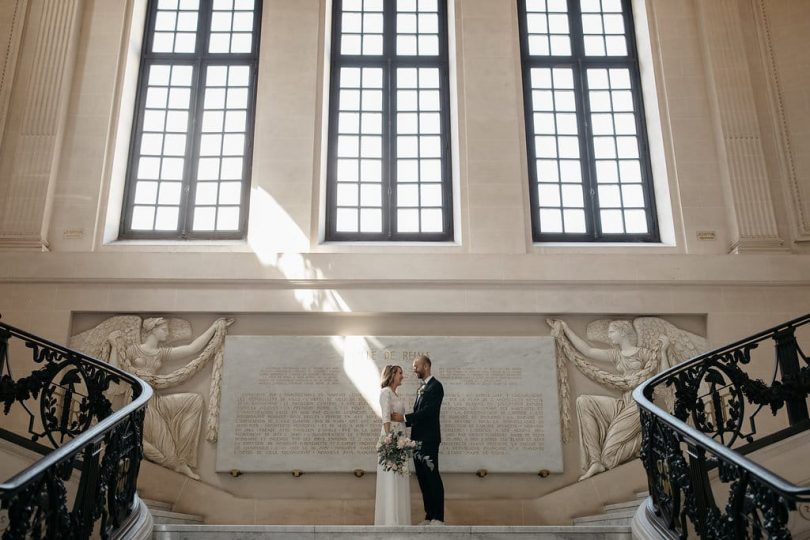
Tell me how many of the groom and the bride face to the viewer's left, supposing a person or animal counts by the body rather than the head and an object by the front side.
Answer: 1

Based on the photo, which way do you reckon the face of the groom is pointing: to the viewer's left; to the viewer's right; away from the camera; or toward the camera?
to the viewer's left

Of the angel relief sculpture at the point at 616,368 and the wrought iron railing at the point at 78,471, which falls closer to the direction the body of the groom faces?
the wrought iron railing

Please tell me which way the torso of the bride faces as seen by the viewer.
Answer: to the viewer's right

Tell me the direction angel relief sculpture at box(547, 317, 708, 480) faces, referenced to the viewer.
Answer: facing the viewer and to the left of the viewer

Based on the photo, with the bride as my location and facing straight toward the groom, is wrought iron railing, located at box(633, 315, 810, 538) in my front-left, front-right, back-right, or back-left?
front-right

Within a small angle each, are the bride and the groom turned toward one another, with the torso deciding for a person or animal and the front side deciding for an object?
yes

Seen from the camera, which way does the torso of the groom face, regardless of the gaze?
to the viewer's left

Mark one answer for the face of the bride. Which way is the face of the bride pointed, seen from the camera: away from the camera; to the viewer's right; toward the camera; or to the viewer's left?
to the viewer's right

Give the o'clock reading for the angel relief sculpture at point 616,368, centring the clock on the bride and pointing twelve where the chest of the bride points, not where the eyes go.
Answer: The angel relief sculpture is roughly at 11 o'clock from the bride.

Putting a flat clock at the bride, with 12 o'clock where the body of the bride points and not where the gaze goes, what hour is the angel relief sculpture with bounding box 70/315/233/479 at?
The angel relief sculpture is roughly at 7 o'clock from the bride.

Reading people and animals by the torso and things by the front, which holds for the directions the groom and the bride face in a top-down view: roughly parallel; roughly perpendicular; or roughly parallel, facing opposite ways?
roughly parallel, facing opposite ways

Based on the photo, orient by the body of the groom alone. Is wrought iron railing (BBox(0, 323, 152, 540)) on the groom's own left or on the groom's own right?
on the groom's own left

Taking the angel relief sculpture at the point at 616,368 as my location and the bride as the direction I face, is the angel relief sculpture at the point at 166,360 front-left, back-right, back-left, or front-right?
front-right
